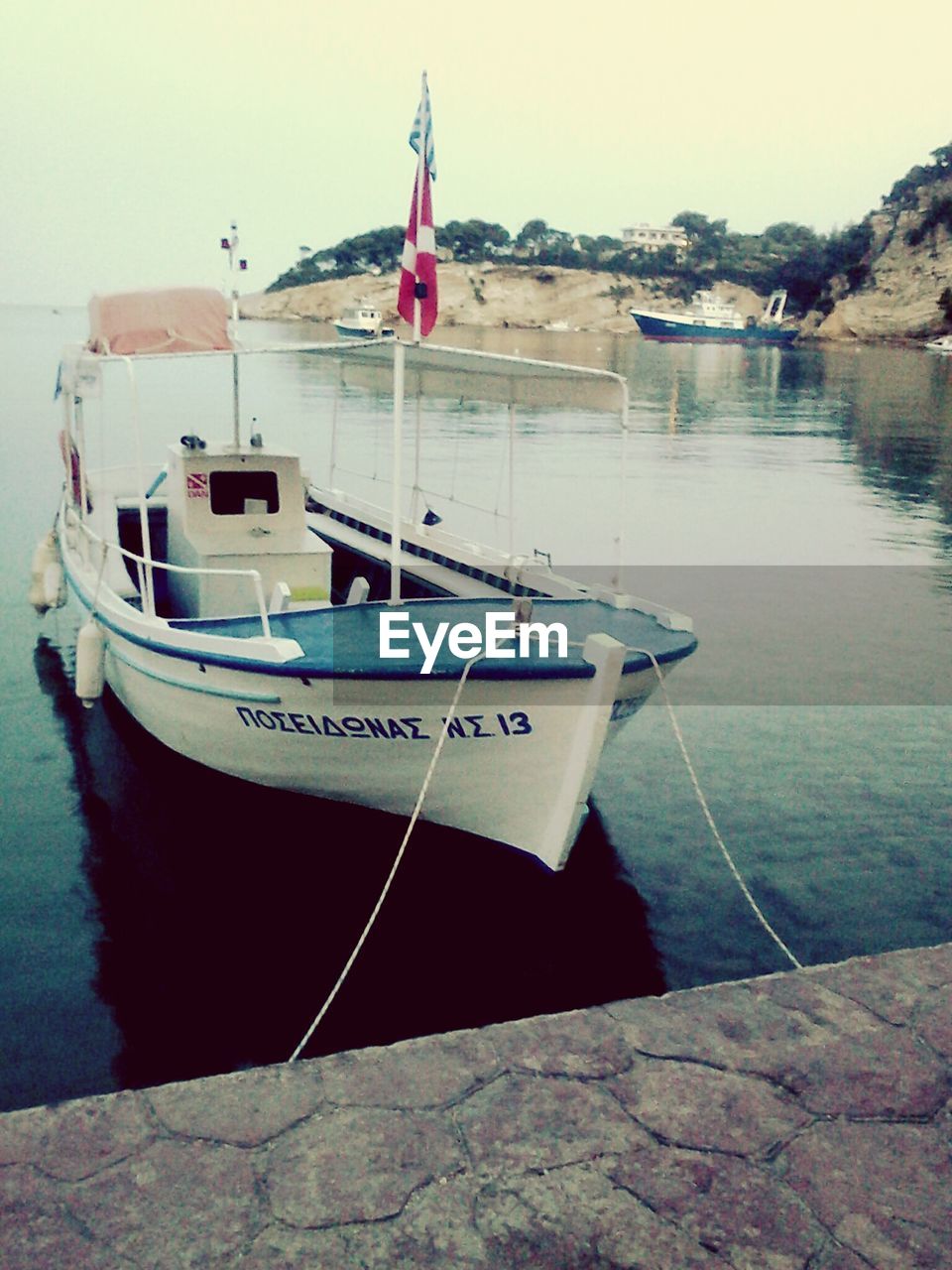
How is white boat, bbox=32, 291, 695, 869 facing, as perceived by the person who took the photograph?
facing the viewer and to the right of the viewer
